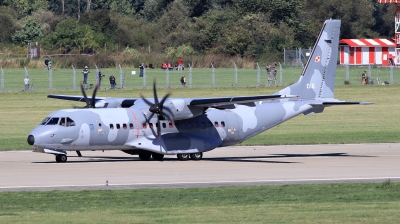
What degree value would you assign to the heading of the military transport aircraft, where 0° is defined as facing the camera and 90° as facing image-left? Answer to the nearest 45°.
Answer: approximately 45°
